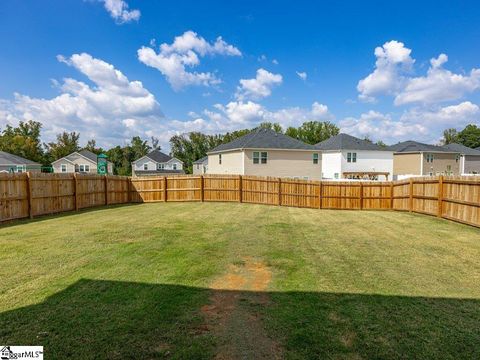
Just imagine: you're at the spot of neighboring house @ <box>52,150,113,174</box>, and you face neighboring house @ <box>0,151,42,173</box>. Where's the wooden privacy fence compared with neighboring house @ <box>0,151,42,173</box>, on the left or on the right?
left

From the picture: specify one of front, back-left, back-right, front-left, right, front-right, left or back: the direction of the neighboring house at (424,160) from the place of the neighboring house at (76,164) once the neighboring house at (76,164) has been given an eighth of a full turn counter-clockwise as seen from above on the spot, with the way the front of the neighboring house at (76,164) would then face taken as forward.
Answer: front

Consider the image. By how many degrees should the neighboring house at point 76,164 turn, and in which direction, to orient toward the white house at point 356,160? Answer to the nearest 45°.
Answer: approximately 45° to its left

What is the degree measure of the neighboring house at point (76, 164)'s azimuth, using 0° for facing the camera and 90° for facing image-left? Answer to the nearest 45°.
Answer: approximately 0°

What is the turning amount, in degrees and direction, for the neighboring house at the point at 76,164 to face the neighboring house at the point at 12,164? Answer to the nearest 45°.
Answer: approximately 45° to its right

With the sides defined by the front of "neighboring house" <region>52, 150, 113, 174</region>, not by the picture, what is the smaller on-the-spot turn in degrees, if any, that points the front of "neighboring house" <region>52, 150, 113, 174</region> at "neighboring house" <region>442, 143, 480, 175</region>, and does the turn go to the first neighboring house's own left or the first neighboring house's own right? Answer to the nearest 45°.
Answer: approximately 45° to the first neighboring house's own left

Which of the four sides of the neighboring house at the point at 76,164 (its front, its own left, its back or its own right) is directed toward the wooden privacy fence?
front

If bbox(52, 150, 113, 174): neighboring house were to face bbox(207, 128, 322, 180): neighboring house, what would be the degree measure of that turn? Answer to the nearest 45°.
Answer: approximately 45° to its left
